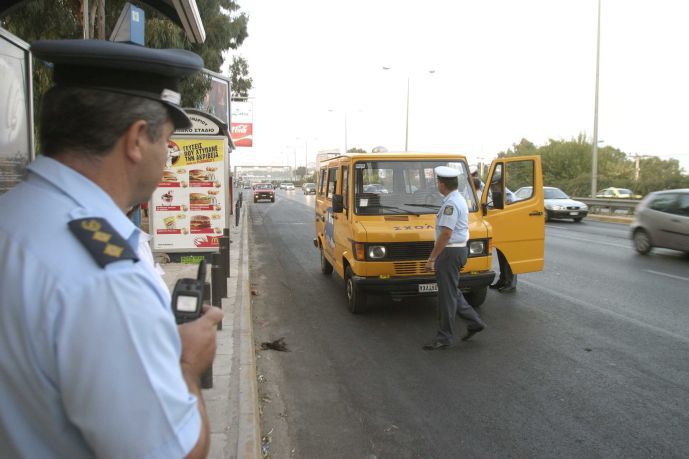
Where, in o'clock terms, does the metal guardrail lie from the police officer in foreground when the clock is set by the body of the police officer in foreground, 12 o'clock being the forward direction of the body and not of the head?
The metal guardrail is roughly at 12 o'clock from the police officer in foreground.

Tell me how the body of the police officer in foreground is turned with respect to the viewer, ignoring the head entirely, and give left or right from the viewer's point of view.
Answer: facing away from the viewer and to the right of the viewer

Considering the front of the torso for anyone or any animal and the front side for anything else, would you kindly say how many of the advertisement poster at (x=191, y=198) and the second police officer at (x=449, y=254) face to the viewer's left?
1

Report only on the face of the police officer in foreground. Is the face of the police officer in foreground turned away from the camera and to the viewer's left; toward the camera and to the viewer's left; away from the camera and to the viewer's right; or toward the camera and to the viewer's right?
away from the camera and to the viewer's right

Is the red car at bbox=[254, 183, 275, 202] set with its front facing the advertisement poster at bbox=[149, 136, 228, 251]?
yes

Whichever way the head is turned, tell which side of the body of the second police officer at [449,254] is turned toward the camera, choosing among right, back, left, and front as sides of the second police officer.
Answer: left

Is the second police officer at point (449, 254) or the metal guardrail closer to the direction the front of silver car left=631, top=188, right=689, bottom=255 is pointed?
the second police officer

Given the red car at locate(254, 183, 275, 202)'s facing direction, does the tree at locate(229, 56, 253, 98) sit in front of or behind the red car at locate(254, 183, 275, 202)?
in front

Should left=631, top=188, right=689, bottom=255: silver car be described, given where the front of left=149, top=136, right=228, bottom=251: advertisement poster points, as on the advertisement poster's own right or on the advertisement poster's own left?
on the advertisement poster's own left
